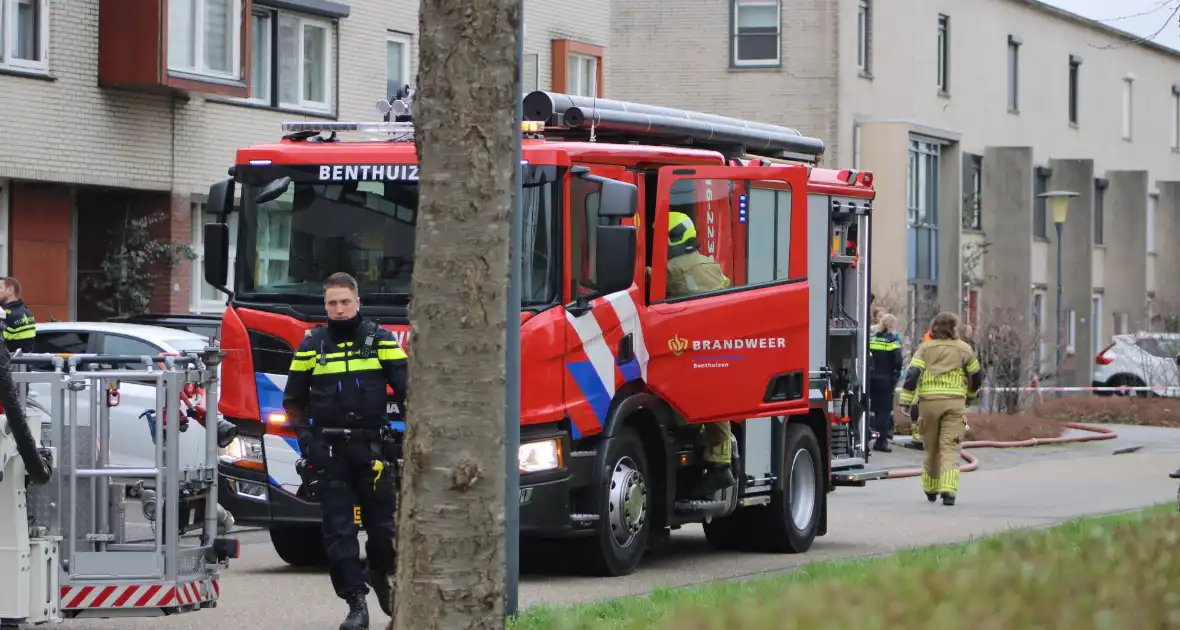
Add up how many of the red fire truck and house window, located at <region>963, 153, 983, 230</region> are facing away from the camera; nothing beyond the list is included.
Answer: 0

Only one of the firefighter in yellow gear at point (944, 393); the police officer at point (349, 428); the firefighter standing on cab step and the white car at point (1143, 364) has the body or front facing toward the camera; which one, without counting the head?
the police officer

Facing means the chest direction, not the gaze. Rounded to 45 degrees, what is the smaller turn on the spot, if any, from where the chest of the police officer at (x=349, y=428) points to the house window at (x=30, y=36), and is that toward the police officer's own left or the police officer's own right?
approximately 180°

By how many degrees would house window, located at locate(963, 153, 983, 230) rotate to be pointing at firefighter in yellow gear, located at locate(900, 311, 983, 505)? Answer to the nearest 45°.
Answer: approximately 45° to its right

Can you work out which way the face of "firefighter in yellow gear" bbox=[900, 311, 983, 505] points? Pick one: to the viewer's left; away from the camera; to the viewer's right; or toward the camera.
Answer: away from the camera

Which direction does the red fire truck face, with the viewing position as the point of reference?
facing the viewer and to the left of the viewer

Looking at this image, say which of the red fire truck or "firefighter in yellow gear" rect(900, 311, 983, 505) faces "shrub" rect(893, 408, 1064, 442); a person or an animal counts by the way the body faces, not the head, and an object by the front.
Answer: the firefighter in yellow gear

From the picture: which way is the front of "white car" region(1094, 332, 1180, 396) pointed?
to the viewer's right

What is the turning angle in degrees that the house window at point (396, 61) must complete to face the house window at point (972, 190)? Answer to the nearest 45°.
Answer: approximately 90° to its left

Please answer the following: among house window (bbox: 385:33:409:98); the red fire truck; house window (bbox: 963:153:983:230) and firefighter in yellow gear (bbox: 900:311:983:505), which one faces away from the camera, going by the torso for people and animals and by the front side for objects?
the firefighter in yellow gear

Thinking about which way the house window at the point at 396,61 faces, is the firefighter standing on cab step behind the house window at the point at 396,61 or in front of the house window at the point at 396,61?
in front

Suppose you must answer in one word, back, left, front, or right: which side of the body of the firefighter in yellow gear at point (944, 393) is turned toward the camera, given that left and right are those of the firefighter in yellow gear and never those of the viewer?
back

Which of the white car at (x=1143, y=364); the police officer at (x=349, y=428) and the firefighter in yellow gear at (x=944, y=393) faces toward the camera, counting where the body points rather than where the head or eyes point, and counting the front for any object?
the police officer

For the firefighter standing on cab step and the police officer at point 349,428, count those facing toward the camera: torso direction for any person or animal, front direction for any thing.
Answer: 1
